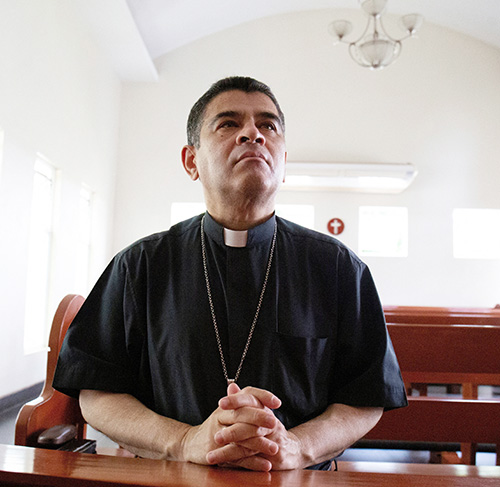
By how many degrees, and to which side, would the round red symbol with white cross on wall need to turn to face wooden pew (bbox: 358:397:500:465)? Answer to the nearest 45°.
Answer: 0° — it already faces it

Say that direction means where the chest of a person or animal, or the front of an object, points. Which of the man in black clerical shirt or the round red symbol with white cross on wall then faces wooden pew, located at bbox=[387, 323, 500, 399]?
the round red symbol with white cross on wall

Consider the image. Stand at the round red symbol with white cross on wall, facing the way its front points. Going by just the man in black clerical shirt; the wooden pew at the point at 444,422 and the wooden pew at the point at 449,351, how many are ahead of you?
3

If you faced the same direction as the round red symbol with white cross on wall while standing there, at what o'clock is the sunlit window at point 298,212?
The sunlit window is roughly at 3 o'clock from the round red symbol with white cross on wall.

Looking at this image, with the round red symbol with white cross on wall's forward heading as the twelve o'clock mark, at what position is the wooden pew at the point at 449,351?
The wooden pew is roughly at 12 o'clock from the round red symbol with white cross on wall.

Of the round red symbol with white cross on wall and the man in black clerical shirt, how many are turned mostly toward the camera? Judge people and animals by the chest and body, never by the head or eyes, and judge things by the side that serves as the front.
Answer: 2

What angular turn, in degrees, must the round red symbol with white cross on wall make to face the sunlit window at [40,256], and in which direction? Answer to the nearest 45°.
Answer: approximately 45° to its right

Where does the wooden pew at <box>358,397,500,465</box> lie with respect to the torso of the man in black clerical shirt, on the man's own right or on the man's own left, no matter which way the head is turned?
on the man's own left

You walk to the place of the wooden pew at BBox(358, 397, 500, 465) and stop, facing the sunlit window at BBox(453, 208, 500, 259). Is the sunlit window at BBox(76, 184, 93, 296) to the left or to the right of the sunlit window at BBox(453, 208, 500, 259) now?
left

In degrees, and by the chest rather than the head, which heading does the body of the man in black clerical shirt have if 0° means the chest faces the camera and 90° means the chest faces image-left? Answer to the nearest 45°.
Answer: approximately 0°
